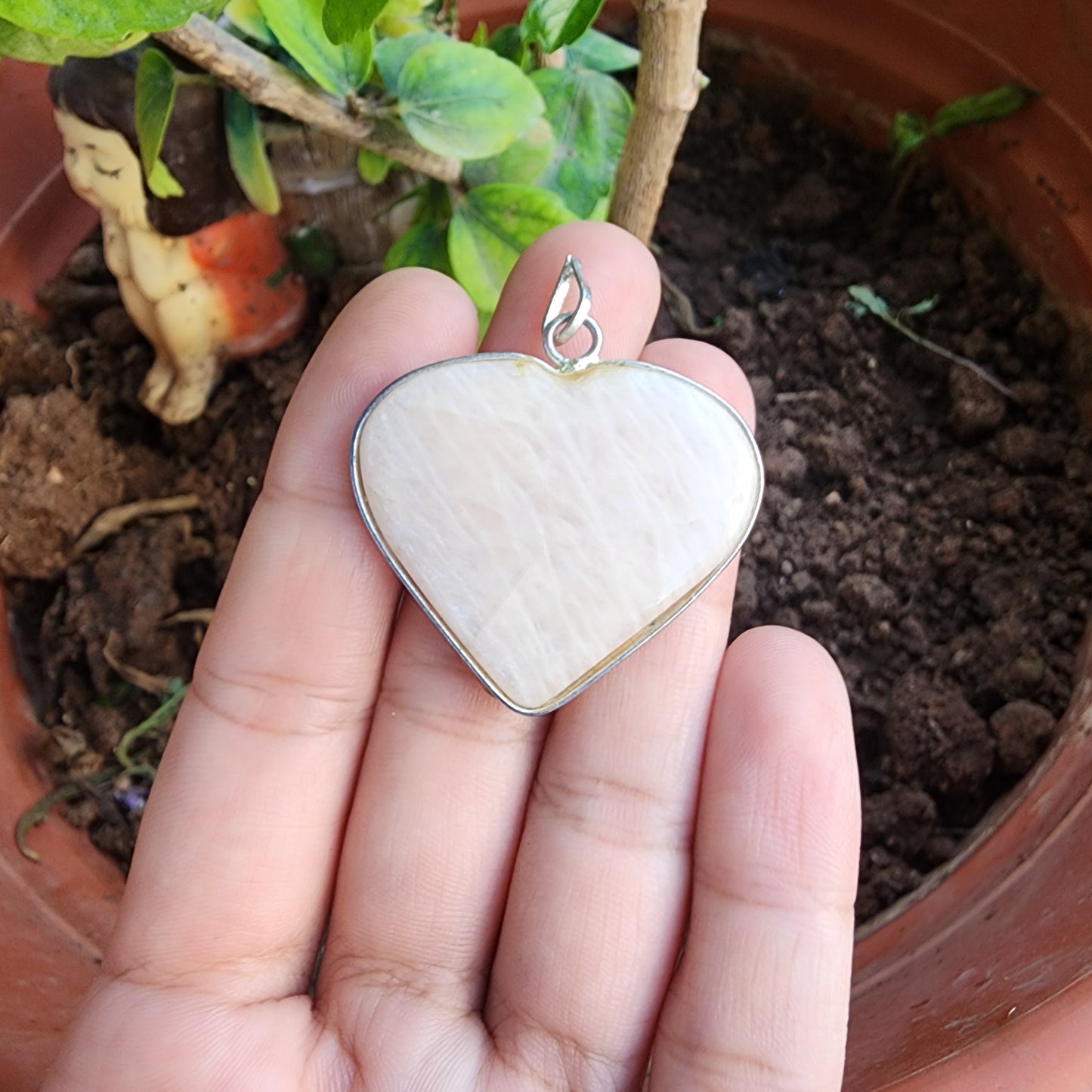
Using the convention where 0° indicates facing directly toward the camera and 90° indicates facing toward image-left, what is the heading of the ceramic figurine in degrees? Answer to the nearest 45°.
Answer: approximately 45°
